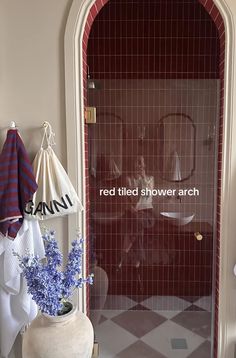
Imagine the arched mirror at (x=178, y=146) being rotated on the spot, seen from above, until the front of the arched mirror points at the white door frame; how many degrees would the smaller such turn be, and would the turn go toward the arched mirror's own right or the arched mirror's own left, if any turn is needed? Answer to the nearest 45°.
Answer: approximately 45° to the arched mirror's own right

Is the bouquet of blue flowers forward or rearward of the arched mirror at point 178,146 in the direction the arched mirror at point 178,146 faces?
forward

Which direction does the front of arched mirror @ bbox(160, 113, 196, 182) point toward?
toward the camera

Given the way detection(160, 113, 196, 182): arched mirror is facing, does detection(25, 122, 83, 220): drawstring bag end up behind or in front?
in front
